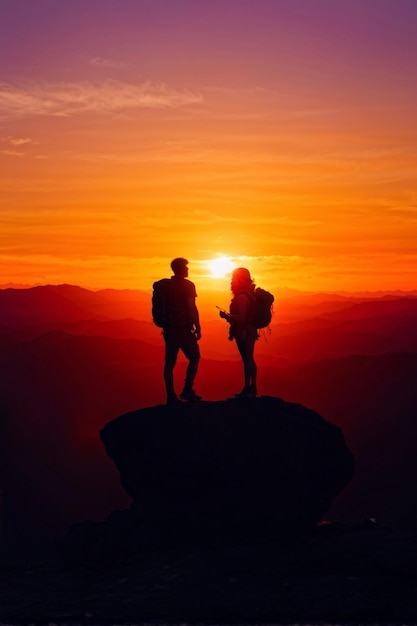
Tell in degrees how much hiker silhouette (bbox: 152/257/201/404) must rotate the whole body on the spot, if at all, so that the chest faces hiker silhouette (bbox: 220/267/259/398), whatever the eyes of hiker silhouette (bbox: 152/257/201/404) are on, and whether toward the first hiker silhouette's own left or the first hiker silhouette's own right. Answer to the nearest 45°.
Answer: approximately 45° to the first hiker silhouette's own right

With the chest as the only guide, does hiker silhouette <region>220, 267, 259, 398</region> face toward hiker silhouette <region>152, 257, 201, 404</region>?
yes

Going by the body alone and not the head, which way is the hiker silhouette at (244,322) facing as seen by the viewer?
to the viewer's left

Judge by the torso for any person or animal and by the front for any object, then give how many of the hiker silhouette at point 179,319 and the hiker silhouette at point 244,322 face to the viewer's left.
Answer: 1

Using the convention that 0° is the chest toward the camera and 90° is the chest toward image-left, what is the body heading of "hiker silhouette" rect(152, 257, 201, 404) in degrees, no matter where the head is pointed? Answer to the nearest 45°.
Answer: approximately 225°
